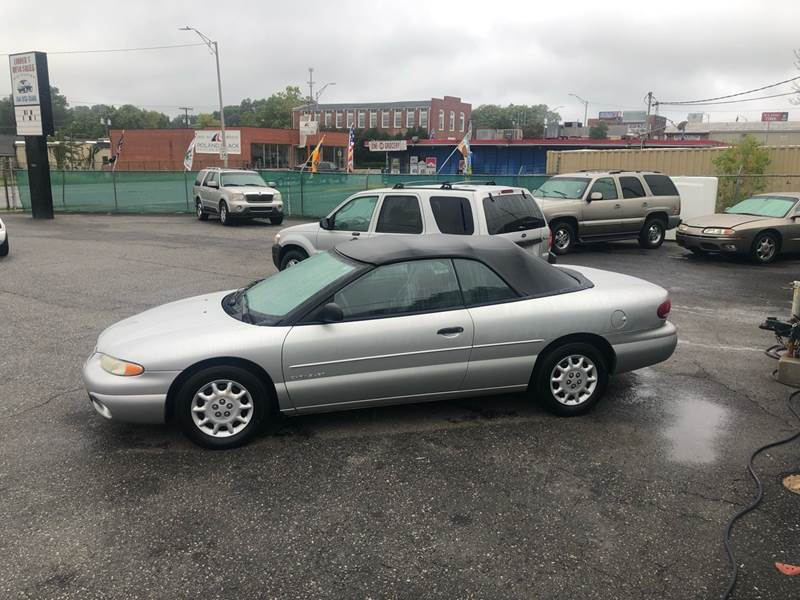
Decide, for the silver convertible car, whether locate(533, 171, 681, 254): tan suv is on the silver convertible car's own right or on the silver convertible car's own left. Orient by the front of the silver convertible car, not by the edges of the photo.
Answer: on the silver convertible car's own right

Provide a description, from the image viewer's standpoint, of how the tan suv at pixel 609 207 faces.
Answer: facing the viewer and to the left of the viewer

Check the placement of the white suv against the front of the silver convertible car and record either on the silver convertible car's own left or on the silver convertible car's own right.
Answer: on the silver convertible car's own right

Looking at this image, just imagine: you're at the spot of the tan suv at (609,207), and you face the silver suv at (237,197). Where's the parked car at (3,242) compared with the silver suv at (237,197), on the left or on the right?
left

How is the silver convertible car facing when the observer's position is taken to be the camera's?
facing to the left of the viewer

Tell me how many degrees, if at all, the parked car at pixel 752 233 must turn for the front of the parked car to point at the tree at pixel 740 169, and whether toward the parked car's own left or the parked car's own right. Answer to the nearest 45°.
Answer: approximately 135° to the parked car's own right

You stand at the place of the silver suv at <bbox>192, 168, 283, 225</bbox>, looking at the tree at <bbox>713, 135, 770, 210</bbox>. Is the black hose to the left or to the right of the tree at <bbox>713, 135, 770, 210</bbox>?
right

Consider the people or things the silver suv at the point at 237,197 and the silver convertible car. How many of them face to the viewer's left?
1

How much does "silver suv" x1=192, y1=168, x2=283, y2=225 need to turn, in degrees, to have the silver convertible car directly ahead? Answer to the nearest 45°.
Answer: approximately 45° to its right

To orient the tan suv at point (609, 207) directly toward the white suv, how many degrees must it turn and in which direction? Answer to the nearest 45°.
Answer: approximately 45° to its left
